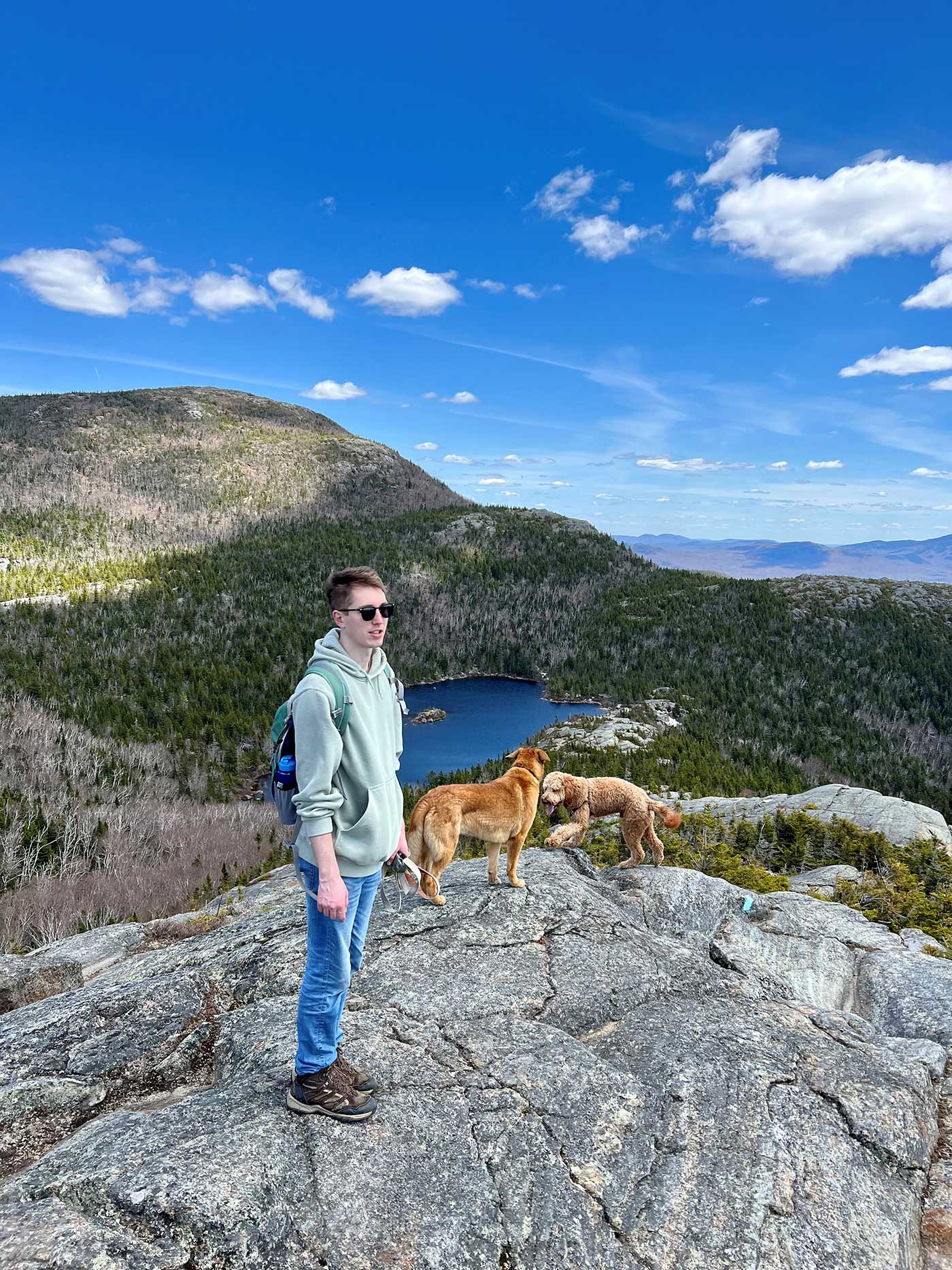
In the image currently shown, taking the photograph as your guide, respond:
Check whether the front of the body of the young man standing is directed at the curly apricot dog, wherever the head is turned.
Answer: no

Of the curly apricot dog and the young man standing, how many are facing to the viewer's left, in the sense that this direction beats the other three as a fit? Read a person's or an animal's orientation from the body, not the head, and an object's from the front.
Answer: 1

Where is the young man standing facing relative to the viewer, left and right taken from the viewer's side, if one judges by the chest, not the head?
facing the viewer and to the right of the viewer

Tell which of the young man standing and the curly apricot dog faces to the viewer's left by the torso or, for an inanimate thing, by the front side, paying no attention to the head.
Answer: the curly apricot dog

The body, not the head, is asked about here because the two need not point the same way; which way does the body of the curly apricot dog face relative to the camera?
to the viewer's left

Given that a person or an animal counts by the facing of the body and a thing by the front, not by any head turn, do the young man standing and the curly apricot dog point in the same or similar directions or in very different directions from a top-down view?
very different directions

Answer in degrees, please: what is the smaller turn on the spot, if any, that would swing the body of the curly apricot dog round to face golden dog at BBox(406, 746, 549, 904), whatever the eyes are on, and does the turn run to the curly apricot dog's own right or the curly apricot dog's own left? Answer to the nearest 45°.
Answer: approximately 45° to the curly apricot dog's own left

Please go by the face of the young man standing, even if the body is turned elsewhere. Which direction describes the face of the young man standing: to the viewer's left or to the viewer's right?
to the viewer's right
